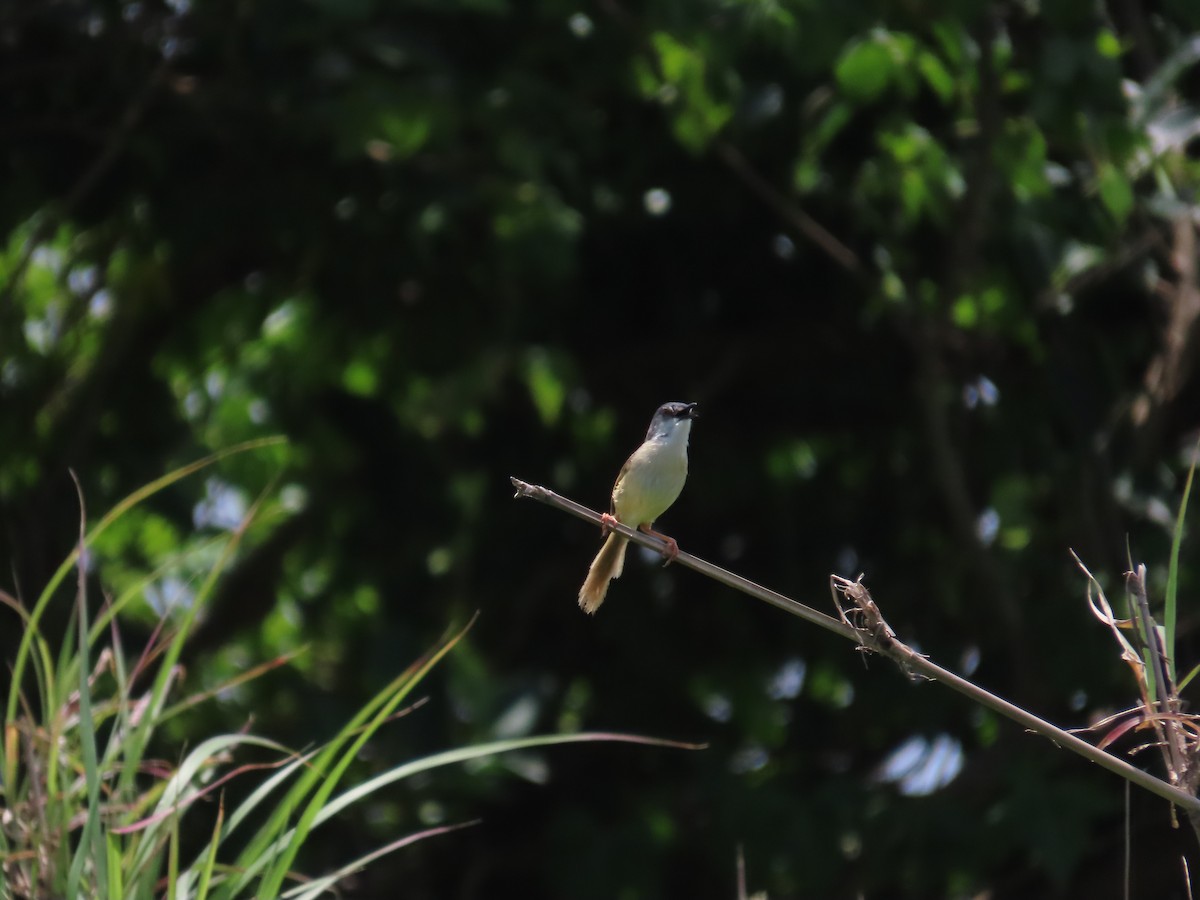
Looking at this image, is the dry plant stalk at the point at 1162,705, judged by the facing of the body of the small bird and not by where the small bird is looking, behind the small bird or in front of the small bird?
in front

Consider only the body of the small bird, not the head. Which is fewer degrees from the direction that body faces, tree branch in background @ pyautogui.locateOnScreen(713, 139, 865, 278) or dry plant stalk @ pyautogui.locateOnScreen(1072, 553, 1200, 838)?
the dry plant stalk

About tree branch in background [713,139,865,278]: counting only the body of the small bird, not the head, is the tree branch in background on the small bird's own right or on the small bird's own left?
on the small bird's own left
